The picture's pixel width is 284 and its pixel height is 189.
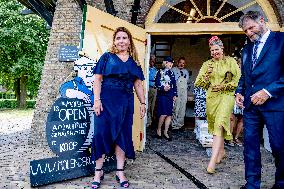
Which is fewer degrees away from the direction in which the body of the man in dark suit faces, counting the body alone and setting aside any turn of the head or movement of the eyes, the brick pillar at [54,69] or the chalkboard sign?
the chalkboard sign

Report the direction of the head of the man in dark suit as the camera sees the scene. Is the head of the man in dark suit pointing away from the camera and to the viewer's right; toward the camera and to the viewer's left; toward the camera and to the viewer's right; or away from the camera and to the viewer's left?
toward the camera and to the viewer's left

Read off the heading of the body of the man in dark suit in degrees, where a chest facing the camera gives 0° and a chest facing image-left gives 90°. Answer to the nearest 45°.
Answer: approximately 45°

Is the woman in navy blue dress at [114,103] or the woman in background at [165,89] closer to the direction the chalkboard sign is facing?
the woman in navy blue dress

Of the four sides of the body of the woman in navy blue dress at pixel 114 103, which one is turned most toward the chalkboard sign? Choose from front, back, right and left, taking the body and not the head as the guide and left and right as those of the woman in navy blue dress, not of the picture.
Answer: right

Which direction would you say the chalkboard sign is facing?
toward the camera

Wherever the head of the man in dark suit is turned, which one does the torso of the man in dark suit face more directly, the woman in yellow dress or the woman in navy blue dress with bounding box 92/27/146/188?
the woman in navy blue dress

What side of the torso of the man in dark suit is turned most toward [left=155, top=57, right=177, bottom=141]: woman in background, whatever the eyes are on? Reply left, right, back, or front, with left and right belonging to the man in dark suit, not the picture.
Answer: right

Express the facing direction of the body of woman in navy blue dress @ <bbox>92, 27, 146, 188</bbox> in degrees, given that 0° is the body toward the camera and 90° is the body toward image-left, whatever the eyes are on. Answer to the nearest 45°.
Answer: approximately 0°

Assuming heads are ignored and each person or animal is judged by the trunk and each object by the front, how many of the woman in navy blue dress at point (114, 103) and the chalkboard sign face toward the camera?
2

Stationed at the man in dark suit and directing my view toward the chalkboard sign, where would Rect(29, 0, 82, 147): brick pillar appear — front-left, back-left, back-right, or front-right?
front-right

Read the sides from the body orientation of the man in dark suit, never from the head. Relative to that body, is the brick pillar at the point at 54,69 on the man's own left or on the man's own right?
on the man's own right
